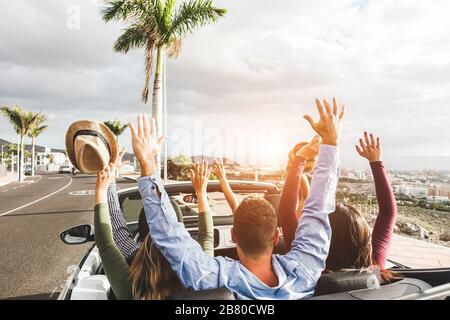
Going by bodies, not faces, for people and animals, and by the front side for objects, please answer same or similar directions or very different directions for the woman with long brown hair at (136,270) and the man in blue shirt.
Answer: same or similar directions

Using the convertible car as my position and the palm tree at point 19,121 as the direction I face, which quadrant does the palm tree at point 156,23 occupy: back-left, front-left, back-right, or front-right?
front-right

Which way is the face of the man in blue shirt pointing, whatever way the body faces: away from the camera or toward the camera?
away from the camera

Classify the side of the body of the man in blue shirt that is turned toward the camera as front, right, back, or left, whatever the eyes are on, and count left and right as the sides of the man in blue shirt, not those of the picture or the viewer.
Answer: back

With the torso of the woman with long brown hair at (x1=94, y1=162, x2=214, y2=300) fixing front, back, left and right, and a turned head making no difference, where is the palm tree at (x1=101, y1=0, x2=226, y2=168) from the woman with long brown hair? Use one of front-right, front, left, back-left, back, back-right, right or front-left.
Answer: front

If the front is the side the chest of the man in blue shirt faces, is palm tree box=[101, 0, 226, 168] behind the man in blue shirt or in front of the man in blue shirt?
in front

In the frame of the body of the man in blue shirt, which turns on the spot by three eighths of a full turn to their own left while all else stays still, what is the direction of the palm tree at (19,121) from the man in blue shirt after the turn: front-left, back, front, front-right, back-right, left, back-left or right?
right

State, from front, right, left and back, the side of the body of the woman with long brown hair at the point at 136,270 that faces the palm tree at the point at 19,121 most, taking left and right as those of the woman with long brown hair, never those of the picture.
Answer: front

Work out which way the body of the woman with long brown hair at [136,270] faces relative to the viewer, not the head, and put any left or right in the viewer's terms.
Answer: facing away from the viewer
